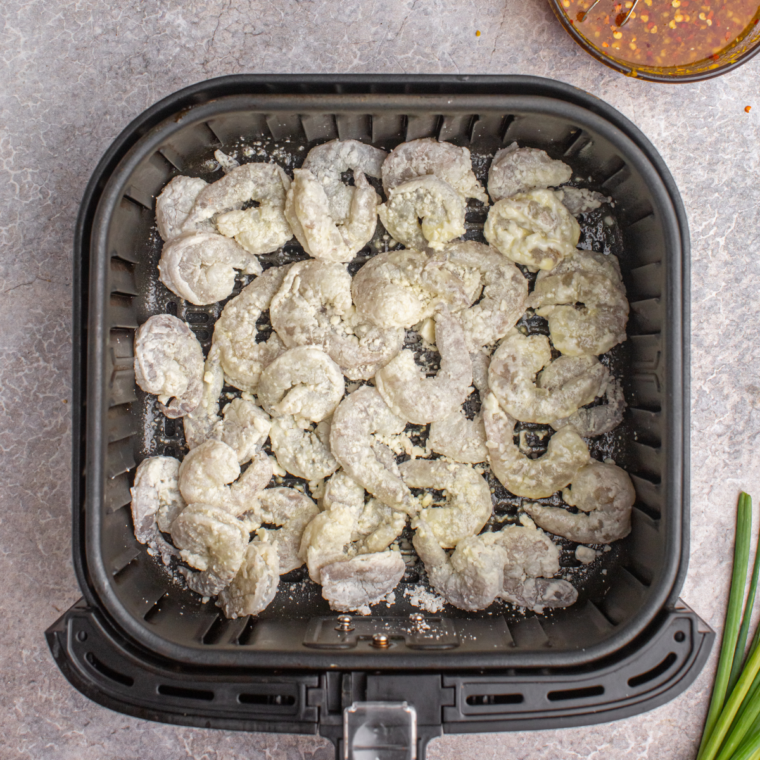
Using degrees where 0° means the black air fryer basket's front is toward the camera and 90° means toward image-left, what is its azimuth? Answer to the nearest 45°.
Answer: approximately 0°

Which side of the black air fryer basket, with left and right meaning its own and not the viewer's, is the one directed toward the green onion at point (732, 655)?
left
